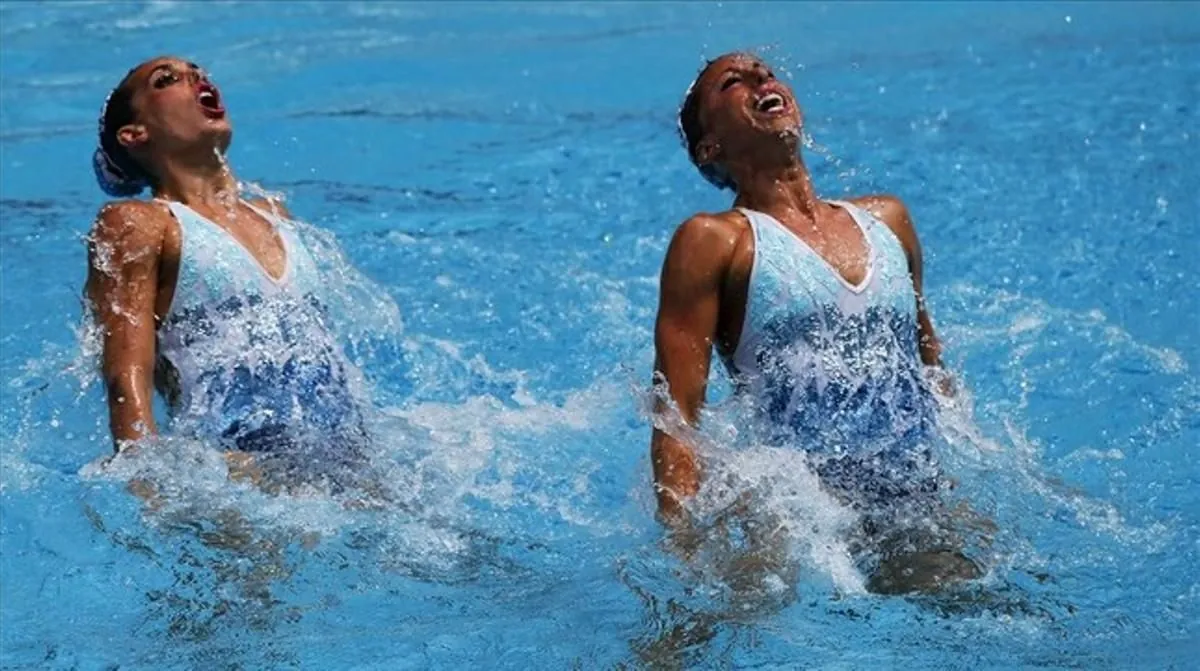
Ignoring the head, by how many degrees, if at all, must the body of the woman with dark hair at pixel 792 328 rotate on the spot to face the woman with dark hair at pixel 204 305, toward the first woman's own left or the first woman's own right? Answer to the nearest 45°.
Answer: approximately 135° to the first woman's own right

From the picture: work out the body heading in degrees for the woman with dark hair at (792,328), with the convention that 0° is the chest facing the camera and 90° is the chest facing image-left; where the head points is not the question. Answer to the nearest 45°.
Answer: approximately 315°

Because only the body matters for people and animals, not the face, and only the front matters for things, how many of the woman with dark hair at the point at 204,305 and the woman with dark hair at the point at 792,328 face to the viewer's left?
0

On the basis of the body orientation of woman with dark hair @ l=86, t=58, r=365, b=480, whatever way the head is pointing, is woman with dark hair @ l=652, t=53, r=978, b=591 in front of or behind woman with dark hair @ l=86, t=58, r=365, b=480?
in front

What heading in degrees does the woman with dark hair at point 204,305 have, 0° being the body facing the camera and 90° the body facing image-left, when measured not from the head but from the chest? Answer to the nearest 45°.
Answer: approximately 315°
